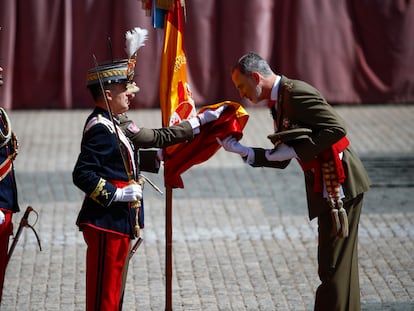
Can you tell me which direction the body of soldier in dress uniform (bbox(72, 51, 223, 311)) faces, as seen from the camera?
to the viewer's right

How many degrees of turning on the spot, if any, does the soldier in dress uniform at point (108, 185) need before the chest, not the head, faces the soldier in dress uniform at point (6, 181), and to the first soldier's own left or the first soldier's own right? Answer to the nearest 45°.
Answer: approximately 135° to the first soldier's own left

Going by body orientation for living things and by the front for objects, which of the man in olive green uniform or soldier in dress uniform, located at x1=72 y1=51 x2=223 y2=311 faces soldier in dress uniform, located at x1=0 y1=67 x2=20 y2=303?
the man in olive green uniform

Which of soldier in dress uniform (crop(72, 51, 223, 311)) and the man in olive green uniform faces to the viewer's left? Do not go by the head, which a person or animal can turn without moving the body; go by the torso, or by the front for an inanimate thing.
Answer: the man in olive green uniform

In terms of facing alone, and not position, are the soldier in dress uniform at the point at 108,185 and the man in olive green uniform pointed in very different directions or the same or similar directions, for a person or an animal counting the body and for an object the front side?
very different directions

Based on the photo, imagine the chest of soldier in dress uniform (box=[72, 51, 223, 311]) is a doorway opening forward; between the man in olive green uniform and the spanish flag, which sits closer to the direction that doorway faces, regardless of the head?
the man in olive green uniform

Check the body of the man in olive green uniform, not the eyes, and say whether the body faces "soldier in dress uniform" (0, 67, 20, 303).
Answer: yes

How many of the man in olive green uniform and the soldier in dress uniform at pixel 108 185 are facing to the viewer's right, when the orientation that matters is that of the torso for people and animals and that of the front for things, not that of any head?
1

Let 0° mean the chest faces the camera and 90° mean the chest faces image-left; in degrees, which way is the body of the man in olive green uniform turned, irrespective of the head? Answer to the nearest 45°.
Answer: approximately 90°

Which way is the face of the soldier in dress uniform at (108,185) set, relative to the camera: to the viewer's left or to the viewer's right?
to the viewer's right
